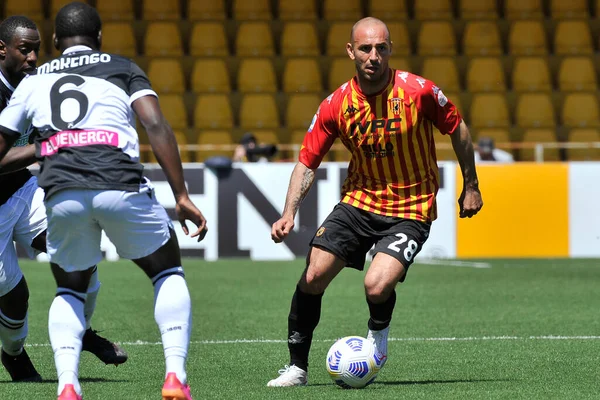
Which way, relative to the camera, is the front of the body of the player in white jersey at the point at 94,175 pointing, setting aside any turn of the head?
away from the camera

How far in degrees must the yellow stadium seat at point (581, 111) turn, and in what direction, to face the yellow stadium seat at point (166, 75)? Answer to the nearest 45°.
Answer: approximately 90° to its right

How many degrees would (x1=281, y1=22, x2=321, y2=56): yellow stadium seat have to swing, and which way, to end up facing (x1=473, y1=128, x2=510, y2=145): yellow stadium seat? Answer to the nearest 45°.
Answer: approximately 90° to its left

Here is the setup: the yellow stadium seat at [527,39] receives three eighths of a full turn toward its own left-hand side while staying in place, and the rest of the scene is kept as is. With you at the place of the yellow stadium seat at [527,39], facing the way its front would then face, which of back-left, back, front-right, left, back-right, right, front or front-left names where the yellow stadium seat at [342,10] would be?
back-left

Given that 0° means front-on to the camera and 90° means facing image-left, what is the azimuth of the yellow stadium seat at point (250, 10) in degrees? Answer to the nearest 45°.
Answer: approximately 0°

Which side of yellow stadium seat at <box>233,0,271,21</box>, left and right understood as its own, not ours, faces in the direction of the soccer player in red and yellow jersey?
front

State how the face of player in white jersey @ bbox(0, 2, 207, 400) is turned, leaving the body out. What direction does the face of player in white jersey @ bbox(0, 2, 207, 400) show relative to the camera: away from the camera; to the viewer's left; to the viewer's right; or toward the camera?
away from the camera

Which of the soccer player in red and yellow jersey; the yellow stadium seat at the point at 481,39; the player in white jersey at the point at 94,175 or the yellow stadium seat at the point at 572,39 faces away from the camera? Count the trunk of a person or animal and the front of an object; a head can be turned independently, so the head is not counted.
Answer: the player in white jersey

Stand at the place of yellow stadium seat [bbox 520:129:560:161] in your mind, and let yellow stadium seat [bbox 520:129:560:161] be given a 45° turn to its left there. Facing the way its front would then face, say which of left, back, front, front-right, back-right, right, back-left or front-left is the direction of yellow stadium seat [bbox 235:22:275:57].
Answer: back-right
